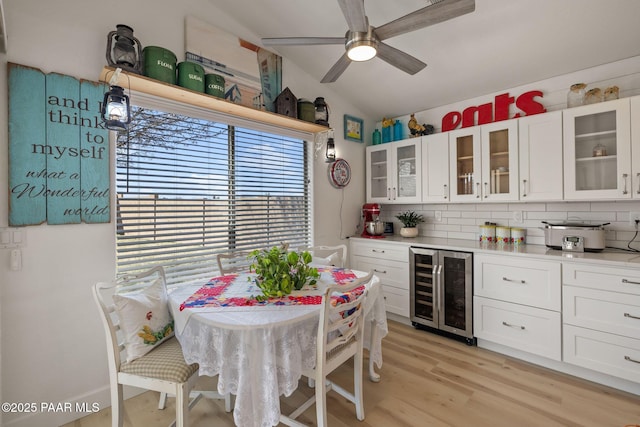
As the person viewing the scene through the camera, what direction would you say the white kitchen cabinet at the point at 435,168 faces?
facing the viewer and to the left of the viewer

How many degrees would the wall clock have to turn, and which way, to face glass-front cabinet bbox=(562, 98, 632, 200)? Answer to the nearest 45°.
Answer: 0° — it already faces it

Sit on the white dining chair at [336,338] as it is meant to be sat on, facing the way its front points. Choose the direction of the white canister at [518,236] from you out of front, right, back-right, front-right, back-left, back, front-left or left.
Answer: right

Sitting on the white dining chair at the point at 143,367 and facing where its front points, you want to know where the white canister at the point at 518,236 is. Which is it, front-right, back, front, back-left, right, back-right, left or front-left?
front-left

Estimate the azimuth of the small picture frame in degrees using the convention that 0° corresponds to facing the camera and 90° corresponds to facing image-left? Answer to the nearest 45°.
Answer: approximately 315°

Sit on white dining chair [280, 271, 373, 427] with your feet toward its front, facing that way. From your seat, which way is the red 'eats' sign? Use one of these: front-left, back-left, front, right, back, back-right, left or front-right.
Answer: right

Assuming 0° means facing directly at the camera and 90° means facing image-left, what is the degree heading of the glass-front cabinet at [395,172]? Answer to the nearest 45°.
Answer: approximately 45°

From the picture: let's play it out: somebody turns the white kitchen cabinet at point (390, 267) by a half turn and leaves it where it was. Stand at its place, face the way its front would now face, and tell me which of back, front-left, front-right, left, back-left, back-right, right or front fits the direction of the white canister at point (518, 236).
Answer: front-right

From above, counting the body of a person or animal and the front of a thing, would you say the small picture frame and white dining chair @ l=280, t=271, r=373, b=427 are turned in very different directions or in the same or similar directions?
very different directions

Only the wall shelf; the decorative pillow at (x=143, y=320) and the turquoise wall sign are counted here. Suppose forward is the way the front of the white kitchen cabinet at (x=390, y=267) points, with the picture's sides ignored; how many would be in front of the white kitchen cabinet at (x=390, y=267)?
3

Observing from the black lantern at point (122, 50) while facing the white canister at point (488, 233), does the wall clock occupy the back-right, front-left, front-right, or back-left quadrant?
front-left

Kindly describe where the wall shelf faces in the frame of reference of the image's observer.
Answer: facing the viewer and to the right of the viewer

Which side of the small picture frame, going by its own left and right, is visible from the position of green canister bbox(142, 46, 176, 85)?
right

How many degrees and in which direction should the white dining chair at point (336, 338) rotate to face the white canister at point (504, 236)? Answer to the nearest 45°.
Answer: approximately 90° to its right

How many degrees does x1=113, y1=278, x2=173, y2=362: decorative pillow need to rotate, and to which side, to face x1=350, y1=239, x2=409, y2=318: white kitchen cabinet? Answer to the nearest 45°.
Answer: approximately 45° to its left
